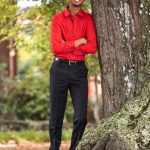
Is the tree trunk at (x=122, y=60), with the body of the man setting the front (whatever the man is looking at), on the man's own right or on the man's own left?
on the man's own left

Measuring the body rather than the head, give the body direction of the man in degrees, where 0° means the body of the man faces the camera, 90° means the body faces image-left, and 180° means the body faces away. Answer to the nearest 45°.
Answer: approximately 0°
